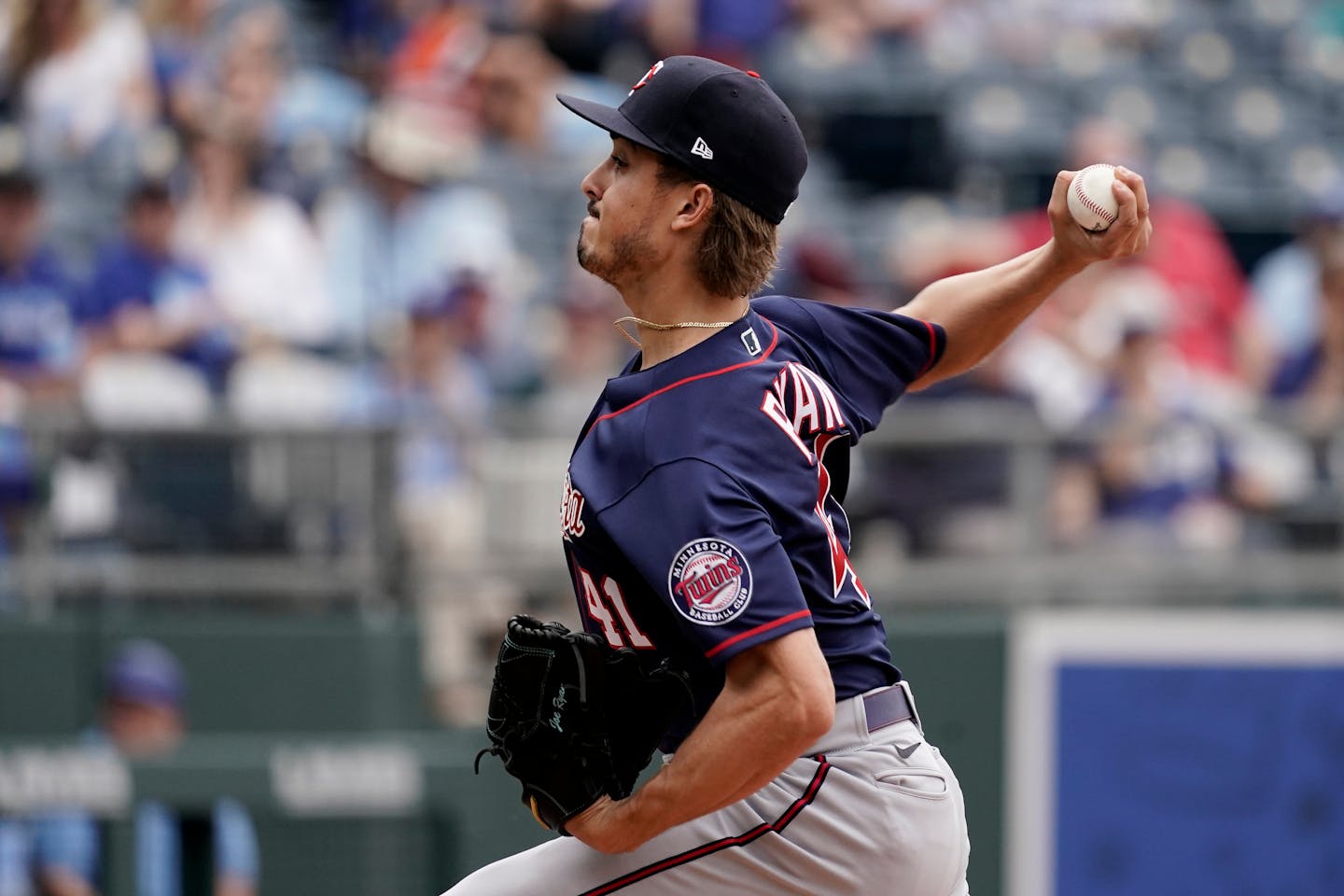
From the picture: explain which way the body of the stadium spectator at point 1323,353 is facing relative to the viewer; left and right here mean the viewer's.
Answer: facing the viewer and to the left of the viewer

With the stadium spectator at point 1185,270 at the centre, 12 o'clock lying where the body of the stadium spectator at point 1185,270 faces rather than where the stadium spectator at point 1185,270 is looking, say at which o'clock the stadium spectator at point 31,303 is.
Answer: the stadium spectator at point 31,303 is roughly at 2 o'clock from the stadium spectator at point 1185,270.

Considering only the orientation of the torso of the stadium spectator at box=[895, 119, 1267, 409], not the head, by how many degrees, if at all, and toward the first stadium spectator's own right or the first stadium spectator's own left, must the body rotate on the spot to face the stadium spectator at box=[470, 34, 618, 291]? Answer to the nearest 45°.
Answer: approximately 90° to the first stadium spectator's own right

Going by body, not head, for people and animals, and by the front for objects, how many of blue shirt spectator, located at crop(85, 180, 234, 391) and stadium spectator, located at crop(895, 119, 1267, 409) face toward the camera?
2

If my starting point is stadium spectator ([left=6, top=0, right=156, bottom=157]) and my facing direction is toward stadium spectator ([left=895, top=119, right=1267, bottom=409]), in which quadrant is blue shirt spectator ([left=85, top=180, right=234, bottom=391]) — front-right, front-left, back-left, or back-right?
front-right

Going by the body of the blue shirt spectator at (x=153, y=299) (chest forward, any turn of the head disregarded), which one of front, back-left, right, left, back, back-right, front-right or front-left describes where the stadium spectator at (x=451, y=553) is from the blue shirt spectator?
front-left

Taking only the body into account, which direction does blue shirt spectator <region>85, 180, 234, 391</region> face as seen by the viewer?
toward the camera

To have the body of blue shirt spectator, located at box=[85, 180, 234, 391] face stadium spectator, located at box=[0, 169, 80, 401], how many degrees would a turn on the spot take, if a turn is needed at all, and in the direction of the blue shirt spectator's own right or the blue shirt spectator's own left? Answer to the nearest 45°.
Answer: approximately 90° to the blue shirt spectator's own right

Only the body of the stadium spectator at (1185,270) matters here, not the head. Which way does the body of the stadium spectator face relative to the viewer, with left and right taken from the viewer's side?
facing the viewer

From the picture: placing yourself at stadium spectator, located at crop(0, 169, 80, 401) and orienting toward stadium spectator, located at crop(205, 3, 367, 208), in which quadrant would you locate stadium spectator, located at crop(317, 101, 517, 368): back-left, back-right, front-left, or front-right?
front-right
